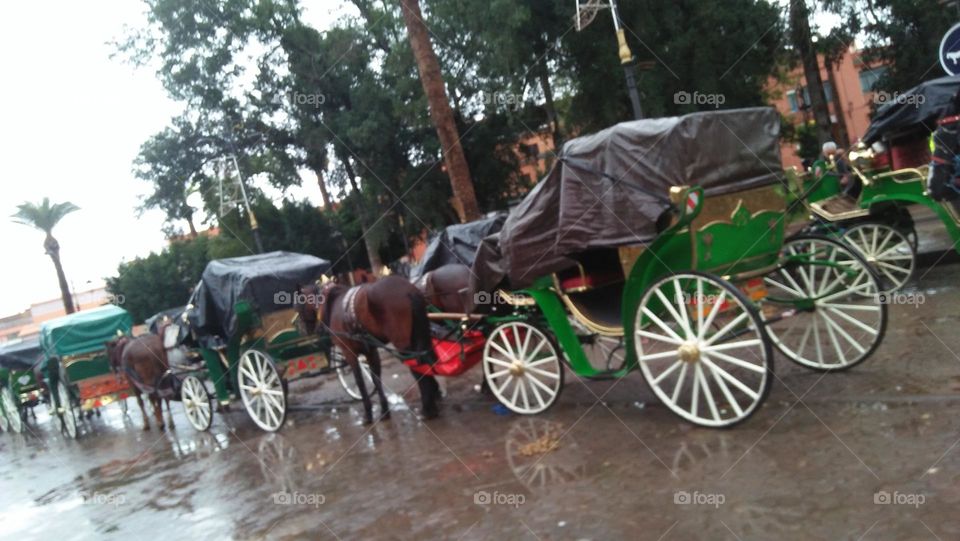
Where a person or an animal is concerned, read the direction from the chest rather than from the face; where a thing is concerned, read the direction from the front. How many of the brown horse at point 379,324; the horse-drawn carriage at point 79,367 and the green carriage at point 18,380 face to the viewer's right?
0

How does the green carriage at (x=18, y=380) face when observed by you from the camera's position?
facing away from the viewer and to the left of the viewer

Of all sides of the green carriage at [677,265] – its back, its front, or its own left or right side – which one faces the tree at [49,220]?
front

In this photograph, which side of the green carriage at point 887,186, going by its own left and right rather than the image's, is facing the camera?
left

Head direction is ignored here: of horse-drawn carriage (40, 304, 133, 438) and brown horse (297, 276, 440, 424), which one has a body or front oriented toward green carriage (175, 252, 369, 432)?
the brown horse

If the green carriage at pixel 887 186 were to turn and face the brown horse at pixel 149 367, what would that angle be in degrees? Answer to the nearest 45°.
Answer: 0° — it already faces it

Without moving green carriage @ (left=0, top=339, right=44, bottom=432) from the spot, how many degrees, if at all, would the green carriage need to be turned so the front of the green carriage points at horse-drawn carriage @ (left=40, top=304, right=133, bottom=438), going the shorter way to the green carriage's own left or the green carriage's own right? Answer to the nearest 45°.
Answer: approximately 135° to the green carriage's own left

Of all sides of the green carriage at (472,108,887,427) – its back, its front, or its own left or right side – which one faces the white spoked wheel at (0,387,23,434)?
front

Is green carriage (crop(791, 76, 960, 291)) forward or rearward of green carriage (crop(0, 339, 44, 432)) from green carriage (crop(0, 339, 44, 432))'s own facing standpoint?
rearward

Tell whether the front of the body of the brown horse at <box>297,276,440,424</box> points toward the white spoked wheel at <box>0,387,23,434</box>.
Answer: yes

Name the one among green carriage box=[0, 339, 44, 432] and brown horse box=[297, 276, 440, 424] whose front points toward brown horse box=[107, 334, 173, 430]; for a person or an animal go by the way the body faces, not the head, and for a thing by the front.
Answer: brown horse box=[297, 276, 440, 424]

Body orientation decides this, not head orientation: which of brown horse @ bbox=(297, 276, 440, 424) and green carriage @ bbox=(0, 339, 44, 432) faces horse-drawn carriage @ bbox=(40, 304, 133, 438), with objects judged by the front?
the brown horse

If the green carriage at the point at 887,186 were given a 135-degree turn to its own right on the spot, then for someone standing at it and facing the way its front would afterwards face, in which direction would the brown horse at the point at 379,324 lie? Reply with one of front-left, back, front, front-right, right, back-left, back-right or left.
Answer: back

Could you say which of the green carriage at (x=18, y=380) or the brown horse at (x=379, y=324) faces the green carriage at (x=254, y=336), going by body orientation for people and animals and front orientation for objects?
the brown horse

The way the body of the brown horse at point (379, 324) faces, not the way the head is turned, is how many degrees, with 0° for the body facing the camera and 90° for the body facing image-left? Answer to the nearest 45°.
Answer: approximately 135°

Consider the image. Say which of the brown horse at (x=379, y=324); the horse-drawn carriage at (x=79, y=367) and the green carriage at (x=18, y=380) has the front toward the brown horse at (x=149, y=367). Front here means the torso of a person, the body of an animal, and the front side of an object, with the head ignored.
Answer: the brown horse at (x=379, y=324)
